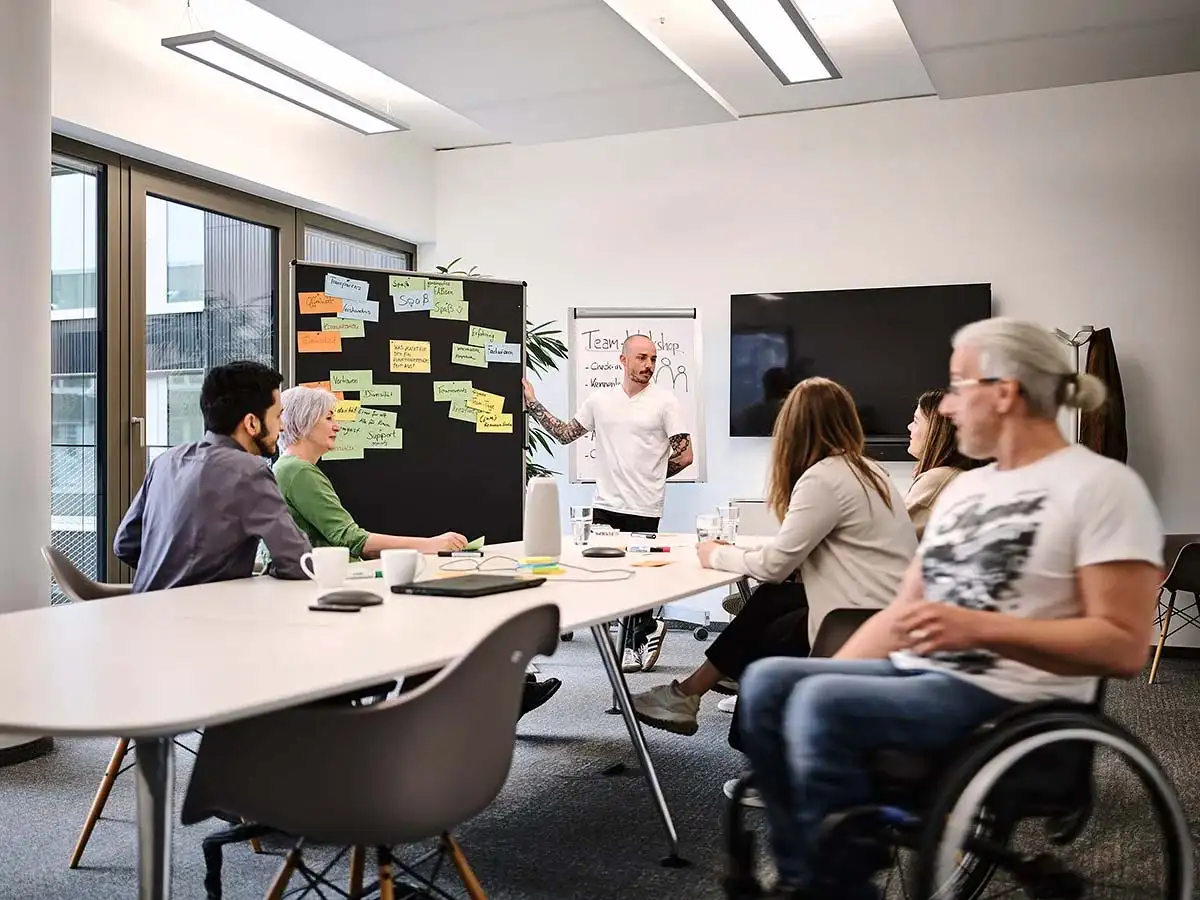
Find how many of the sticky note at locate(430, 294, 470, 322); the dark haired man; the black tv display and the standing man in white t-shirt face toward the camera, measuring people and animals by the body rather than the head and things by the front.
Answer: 3

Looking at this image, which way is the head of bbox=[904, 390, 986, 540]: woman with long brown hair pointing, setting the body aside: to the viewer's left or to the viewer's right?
to the viewer's left

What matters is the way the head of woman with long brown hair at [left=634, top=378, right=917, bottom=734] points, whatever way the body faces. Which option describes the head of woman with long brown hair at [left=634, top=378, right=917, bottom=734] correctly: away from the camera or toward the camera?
away from the camera

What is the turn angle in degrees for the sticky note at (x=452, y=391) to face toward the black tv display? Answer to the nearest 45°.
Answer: approximately 135° to its left

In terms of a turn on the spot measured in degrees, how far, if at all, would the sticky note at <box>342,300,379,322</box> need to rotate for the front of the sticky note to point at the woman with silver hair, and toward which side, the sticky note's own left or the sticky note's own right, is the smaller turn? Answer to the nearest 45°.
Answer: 0° — it already faces them

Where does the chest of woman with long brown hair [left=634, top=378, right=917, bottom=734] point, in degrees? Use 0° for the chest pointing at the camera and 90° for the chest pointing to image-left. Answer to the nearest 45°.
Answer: approximately 135°
